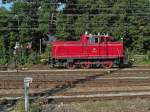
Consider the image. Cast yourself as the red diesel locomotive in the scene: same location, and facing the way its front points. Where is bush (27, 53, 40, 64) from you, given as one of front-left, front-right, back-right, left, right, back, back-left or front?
front-right

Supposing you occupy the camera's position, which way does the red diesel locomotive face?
facing to the left of the viewer

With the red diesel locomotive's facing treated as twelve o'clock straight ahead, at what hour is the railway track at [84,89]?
The railway track is roughly at 9 o'clock from the red diesel locomotive.

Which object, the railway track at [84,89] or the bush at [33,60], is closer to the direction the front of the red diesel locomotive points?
the bush
